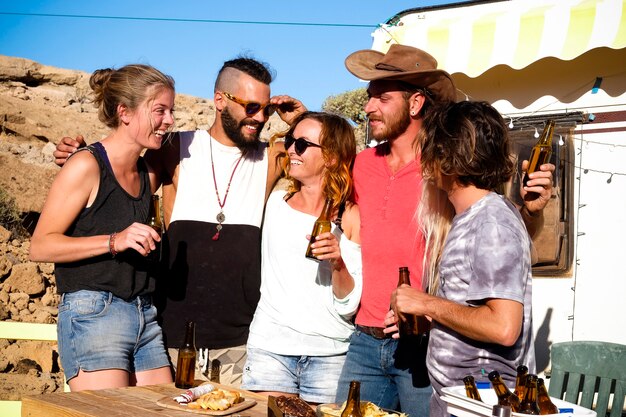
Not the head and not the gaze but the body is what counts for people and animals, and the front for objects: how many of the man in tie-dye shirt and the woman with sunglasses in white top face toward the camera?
1

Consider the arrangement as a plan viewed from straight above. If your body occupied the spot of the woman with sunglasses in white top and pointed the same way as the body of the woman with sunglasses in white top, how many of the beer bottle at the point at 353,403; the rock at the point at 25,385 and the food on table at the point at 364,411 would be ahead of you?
2

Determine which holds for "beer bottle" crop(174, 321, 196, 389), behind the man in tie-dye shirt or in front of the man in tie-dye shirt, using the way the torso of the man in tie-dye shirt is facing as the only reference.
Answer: in front

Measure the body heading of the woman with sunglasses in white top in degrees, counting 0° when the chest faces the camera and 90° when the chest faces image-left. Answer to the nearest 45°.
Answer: approximately 0°

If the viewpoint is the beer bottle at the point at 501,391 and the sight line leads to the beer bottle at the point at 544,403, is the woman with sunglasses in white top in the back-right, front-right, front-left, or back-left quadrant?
back-left

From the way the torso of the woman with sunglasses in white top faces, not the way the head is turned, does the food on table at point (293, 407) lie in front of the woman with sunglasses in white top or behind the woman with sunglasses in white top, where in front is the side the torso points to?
in front

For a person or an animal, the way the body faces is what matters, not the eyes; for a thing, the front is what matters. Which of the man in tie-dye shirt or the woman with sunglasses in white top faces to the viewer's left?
the man in tie-dye shirt

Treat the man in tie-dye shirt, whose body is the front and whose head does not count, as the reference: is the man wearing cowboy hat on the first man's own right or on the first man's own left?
on the first man's own right

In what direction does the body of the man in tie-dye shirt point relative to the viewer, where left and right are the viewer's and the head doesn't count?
facing to the left of the viewer

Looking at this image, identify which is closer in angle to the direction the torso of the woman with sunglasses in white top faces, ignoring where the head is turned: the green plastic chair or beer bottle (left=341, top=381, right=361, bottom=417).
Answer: the beer bottle

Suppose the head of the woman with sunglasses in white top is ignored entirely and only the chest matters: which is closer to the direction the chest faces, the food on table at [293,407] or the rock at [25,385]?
the food on table

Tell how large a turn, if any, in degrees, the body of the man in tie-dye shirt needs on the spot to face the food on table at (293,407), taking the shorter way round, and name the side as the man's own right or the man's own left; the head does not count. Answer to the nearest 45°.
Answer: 0° — they already face it

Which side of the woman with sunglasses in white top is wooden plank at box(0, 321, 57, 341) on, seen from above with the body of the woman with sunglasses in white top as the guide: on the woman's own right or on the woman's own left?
on the woman's own right

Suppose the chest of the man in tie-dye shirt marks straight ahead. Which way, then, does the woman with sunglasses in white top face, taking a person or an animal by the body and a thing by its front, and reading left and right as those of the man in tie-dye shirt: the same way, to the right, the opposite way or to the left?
to the left

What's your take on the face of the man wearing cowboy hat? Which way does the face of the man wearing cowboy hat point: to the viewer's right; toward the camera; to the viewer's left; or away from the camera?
to the viewer's left
